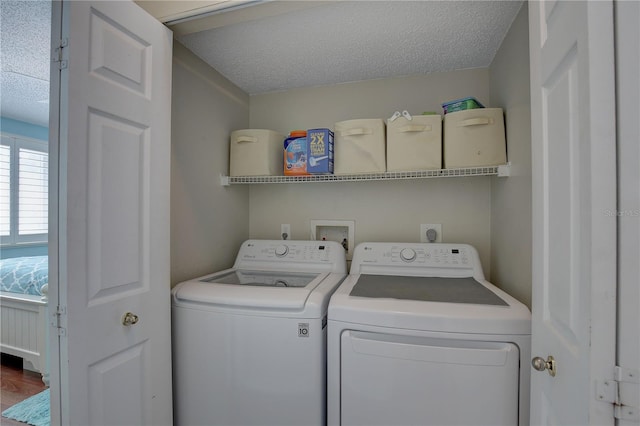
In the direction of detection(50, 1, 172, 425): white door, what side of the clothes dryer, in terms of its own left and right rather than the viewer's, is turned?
right

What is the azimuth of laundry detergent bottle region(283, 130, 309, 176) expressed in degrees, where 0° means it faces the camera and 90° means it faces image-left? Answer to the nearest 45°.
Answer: approximately 0°

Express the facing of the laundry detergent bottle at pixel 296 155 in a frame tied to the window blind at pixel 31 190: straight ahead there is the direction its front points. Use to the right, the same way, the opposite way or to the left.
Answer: to the right

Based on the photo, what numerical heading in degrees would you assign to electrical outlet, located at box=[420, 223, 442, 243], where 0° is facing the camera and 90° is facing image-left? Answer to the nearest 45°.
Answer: approximately 0°

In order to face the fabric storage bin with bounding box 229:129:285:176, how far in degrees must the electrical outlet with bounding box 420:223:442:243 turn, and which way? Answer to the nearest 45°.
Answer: approximately 90° to its right
